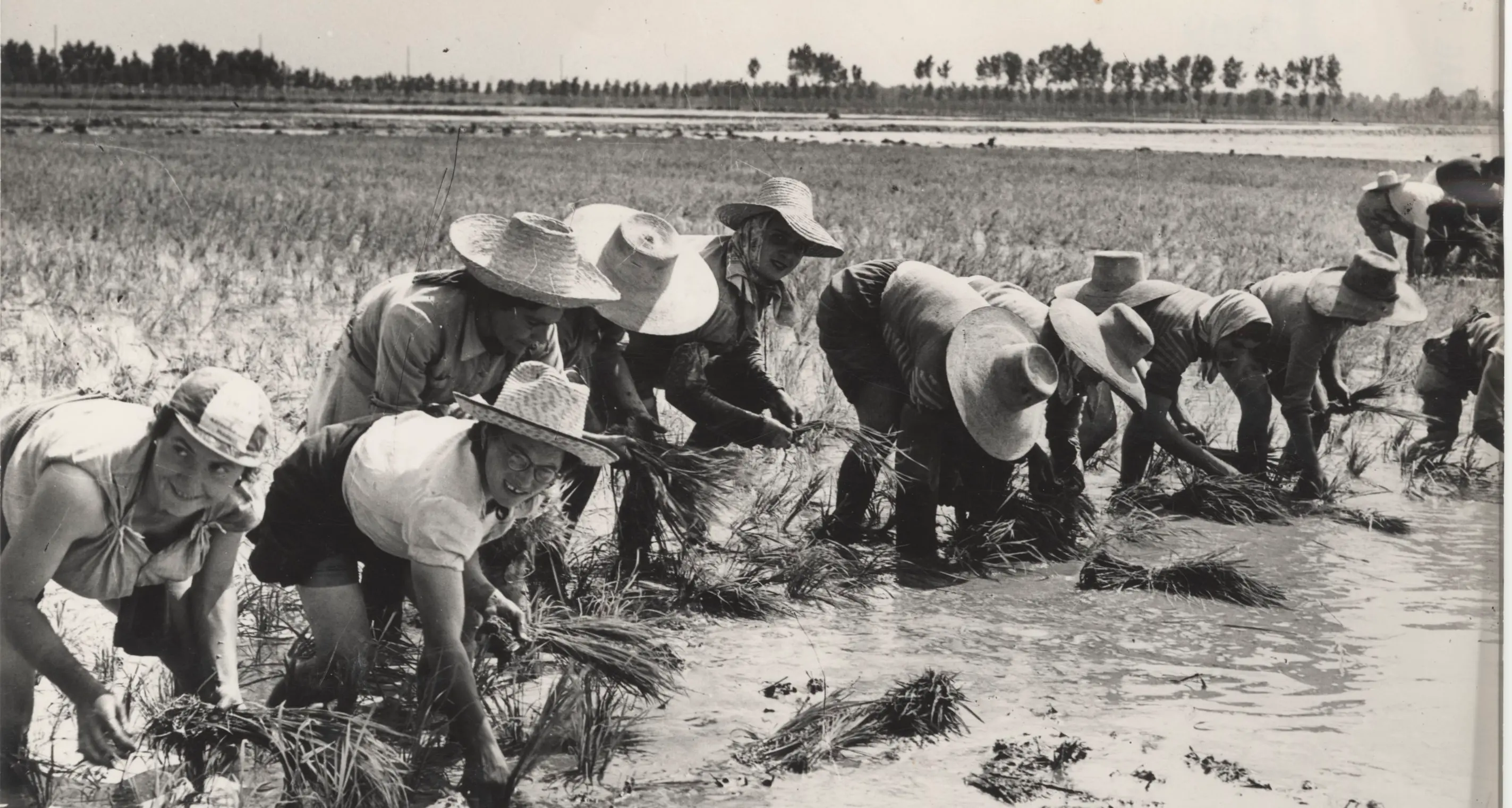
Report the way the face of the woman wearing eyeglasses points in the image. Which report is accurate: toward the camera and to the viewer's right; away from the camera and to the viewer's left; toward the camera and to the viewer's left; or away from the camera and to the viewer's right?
toward the camera and to the viewer's right

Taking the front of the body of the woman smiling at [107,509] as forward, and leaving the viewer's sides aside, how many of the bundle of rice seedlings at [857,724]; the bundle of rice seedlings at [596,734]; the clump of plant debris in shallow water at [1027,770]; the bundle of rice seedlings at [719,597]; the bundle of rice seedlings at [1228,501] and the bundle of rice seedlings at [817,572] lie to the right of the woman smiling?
0

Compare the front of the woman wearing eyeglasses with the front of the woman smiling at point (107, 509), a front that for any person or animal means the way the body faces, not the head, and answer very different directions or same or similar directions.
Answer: same or similar directions

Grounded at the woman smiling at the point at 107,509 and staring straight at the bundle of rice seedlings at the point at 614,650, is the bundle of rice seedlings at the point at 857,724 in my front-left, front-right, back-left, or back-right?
front-right

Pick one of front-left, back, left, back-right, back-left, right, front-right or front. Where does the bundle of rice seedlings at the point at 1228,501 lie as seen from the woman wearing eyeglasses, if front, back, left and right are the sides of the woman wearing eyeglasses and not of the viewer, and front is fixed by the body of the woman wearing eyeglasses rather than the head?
left

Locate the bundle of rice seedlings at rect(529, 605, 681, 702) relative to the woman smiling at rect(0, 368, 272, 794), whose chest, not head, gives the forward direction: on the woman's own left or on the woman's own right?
on the woman's own left

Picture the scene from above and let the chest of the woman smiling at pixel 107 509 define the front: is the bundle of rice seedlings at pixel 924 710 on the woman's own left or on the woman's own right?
on the woman's own left

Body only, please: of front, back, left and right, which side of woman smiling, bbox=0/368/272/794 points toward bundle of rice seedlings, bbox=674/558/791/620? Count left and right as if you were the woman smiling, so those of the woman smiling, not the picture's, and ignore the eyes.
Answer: left

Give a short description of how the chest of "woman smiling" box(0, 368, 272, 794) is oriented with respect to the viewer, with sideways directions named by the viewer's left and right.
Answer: facing the viewer and to the right of the viewer

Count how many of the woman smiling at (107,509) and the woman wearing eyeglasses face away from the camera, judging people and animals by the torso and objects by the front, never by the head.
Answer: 0

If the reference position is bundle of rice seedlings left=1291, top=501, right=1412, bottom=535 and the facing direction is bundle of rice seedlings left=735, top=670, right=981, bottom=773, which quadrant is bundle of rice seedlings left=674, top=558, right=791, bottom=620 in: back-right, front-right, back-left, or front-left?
front-right

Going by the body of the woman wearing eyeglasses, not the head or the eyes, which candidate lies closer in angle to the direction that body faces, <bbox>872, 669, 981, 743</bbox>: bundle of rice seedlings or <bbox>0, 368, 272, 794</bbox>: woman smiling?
the bundle of rice seedlings

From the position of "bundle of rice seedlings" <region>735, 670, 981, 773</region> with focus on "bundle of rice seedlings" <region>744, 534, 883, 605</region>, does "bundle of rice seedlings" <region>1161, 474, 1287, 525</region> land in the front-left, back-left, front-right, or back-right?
front-right
